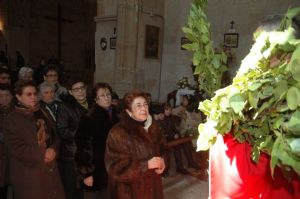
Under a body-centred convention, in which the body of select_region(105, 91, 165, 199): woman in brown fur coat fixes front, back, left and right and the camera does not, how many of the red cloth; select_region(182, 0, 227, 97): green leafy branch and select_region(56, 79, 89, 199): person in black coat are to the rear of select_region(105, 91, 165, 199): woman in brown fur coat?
1

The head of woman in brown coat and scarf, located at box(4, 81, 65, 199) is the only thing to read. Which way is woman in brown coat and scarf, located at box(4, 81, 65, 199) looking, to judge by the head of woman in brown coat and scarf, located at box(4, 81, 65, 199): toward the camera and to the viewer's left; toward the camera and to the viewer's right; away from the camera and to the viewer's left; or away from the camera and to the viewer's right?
toward the camera and to the viewer's right

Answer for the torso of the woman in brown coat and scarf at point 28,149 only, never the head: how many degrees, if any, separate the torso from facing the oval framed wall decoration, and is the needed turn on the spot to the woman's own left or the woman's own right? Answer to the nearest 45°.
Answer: approximately 135° to the woman's own left

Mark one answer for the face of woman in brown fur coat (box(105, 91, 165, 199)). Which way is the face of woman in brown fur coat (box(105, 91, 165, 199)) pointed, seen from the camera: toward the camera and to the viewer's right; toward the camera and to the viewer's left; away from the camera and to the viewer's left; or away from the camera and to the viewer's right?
toward the camera and to the viewer's right

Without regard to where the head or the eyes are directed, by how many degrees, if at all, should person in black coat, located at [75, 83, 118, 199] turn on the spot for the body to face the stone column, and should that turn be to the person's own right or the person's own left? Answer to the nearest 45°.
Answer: approximately 135° to the person's own left

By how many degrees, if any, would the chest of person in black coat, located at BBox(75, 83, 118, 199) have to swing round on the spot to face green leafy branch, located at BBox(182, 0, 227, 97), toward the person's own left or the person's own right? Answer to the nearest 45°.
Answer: approximately 45° to the person's own right

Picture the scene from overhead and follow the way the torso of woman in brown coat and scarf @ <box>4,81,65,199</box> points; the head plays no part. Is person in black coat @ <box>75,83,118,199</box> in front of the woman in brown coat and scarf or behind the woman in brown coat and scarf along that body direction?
in front

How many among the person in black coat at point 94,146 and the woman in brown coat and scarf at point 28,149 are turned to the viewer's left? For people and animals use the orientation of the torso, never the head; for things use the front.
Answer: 0

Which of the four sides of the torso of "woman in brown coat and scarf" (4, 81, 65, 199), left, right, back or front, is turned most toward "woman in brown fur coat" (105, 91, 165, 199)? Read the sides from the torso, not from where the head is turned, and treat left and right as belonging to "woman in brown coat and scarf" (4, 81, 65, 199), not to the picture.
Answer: front

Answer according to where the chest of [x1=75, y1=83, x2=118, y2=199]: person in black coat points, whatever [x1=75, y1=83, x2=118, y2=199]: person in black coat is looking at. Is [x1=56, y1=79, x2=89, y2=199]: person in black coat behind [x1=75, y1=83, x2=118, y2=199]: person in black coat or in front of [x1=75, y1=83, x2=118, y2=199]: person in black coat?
behind
